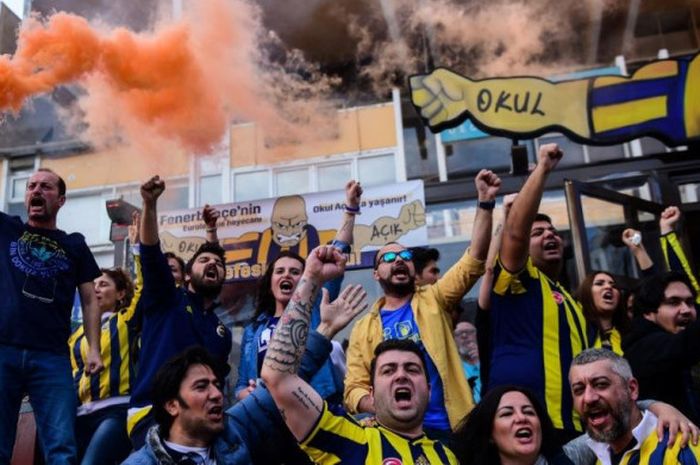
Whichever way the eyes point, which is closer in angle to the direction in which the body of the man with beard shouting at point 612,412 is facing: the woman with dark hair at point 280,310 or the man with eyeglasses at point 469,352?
the woman with dark hair

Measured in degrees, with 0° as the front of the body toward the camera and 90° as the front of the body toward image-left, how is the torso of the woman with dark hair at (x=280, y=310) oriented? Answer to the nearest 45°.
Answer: approximately 0°

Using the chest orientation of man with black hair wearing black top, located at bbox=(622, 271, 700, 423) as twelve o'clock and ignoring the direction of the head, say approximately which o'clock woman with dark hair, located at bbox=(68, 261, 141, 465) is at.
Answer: The woman with dark hair is roughly at 4 o'clock from the man with black hair wearing black top.

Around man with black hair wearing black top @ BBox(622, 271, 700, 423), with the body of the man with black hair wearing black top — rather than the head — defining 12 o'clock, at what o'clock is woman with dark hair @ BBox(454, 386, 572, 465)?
The woman with dark hair is roughly at 3 o'clock from the man with black hair wearing black top.

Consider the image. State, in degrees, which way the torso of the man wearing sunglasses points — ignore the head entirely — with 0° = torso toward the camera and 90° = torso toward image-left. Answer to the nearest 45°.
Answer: approximately 0°

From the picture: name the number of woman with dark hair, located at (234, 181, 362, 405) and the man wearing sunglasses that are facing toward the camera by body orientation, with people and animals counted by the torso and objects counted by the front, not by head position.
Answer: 2

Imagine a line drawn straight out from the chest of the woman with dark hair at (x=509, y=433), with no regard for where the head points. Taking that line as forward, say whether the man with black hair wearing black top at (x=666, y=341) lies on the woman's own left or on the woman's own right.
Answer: on the woman's own left

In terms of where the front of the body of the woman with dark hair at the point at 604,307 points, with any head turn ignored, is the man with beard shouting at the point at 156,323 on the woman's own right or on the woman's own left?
on the woman's own right

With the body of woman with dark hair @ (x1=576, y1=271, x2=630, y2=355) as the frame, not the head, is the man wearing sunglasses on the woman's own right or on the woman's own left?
on the woman's own right
